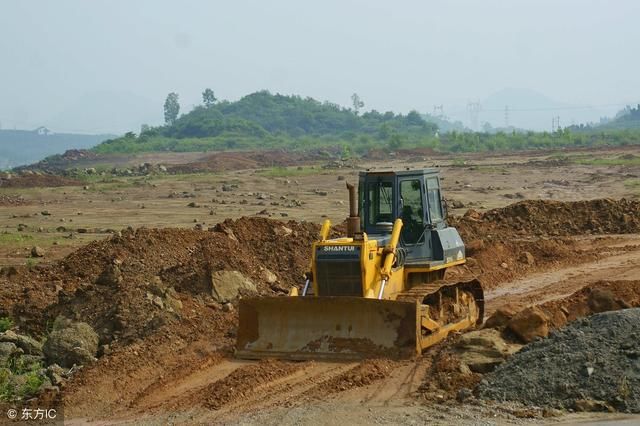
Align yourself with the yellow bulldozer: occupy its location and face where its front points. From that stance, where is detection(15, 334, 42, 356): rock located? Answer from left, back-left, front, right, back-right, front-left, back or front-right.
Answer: front-right

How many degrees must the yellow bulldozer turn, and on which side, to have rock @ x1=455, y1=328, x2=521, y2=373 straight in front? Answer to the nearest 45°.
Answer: approximately 90° to its left

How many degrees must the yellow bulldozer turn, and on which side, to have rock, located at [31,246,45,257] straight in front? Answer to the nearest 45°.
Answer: approximately 90° to its right

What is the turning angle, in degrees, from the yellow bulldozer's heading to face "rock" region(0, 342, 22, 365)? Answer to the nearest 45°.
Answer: approximately 45° to its right

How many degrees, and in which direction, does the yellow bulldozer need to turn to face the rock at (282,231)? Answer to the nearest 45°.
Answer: approximately 135° to its right

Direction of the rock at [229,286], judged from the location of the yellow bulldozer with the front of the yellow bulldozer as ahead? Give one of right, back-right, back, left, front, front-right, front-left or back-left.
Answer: right

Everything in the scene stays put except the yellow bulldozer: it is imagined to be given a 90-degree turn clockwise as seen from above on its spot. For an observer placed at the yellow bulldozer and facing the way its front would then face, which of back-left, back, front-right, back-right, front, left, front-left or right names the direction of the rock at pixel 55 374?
front-left

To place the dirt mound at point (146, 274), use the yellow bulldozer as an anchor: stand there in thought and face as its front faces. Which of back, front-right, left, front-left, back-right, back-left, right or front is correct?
right

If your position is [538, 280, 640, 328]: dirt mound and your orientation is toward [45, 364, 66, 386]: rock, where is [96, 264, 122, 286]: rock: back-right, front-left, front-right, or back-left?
front-right

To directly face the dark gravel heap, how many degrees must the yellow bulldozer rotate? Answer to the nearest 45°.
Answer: approximately 90° to its left

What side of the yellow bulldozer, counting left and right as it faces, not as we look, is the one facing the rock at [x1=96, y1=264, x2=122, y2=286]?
right

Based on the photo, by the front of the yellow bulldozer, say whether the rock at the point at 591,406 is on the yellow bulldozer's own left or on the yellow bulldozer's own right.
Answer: on the yellow bulldozer's own left

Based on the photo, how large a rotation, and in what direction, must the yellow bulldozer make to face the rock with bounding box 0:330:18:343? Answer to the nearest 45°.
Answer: approximately 45° to its right

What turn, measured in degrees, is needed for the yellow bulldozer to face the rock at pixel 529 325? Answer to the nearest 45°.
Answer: approximately 135° to its left

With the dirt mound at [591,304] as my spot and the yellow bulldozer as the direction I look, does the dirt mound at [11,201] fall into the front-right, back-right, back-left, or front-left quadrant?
front-right
